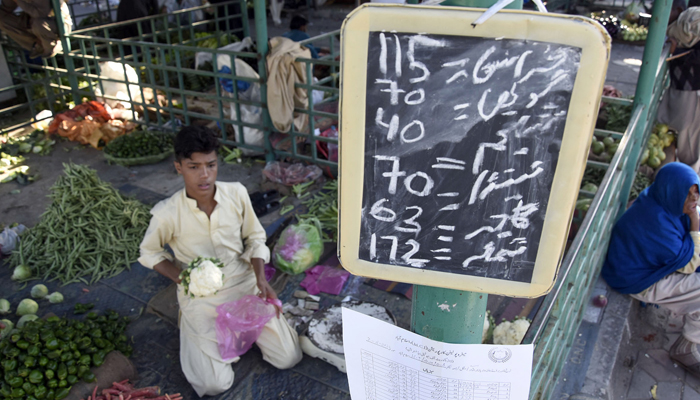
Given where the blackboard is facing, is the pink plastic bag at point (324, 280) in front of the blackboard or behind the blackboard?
behind

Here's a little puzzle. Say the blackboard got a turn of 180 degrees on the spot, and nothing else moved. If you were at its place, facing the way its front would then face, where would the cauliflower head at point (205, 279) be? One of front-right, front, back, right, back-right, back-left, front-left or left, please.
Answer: front-left

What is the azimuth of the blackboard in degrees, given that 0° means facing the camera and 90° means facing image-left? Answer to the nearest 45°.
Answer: approximately 0°

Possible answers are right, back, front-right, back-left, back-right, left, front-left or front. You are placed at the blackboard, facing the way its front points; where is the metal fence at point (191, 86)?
back-right

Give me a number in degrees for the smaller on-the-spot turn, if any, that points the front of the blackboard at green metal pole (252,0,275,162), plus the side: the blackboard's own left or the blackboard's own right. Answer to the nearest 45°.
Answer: approximately 135° to the blackboard's own right

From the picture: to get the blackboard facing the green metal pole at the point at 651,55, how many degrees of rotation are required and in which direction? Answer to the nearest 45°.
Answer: approximately 180°

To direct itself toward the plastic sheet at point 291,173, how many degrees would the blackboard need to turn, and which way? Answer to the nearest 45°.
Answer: approximately 135° to its right

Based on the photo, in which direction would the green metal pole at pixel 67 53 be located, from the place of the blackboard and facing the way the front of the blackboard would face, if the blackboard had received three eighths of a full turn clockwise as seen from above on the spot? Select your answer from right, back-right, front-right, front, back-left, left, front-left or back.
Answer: front
